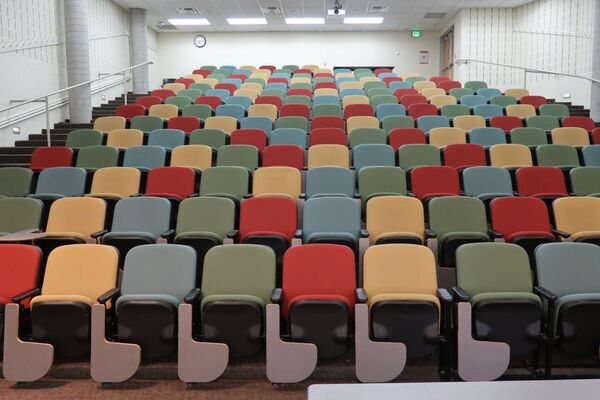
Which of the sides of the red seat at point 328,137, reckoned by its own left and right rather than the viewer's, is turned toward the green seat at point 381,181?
front

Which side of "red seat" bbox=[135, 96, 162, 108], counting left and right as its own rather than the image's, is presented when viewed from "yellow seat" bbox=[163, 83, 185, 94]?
back

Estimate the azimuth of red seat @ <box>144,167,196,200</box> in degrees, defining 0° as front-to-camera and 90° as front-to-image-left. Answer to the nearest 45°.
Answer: approximately 0°

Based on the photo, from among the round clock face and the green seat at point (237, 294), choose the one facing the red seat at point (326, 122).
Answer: the round clock face

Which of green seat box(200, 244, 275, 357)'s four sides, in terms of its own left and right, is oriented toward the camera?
front

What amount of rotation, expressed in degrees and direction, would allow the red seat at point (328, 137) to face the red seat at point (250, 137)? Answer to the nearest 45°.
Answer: approximately 90° to its right

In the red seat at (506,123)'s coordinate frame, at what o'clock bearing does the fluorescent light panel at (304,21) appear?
The fluorescent light panel is roughly at 5 o'clock from the red seat.

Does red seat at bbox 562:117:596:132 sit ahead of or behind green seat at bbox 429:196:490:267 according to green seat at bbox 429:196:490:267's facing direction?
behind

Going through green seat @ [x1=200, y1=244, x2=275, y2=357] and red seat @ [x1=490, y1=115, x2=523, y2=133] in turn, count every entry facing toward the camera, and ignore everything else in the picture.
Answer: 2

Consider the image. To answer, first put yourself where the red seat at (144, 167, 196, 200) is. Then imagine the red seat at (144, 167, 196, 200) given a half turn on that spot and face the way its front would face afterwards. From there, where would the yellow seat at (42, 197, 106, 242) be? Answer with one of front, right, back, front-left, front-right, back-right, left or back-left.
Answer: back-left

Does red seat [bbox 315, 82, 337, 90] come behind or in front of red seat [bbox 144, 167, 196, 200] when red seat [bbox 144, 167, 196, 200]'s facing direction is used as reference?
behind

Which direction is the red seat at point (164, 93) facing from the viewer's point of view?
toward the camera

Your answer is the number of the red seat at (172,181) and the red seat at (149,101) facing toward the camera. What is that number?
2

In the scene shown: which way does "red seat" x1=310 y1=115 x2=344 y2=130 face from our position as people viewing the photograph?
facing the viewer
